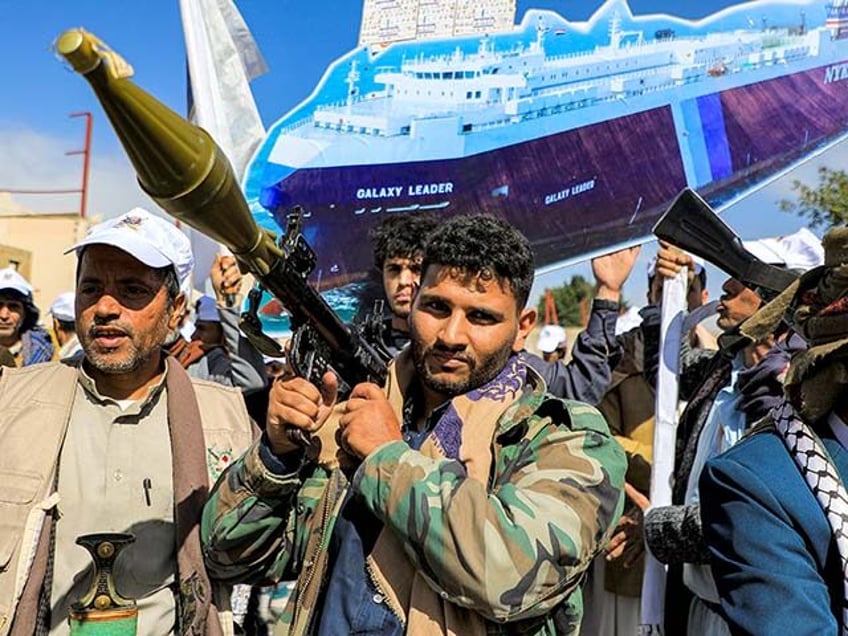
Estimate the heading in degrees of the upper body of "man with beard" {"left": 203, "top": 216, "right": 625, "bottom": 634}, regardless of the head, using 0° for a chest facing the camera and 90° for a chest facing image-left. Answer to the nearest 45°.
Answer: approximately 45°

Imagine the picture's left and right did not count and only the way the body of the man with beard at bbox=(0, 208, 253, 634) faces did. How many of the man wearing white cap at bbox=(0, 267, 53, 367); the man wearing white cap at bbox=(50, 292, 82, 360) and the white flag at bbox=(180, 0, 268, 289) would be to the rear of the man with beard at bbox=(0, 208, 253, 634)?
3

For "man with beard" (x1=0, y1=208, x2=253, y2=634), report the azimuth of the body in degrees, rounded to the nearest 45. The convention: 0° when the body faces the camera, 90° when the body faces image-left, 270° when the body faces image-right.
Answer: approximately 0°

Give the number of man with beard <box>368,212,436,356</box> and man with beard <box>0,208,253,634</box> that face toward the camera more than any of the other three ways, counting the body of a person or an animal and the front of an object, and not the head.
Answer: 2

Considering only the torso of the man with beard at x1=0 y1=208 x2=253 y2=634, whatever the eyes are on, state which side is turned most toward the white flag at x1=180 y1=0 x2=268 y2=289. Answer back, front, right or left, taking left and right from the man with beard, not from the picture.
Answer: back

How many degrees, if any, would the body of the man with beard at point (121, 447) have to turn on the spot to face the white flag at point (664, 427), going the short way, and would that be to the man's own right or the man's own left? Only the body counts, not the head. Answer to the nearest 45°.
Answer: approximately 90° to the man's own left

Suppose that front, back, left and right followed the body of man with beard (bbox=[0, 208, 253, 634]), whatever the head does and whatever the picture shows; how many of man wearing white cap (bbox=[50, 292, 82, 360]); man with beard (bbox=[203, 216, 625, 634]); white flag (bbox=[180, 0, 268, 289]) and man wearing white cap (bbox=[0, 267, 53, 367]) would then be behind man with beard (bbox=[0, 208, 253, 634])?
3

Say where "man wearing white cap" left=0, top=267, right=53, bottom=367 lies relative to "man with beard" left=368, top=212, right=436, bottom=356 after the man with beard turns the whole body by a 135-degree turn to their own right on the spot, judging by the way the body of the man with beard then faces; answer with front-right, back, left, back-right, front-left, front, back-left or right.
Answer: front
